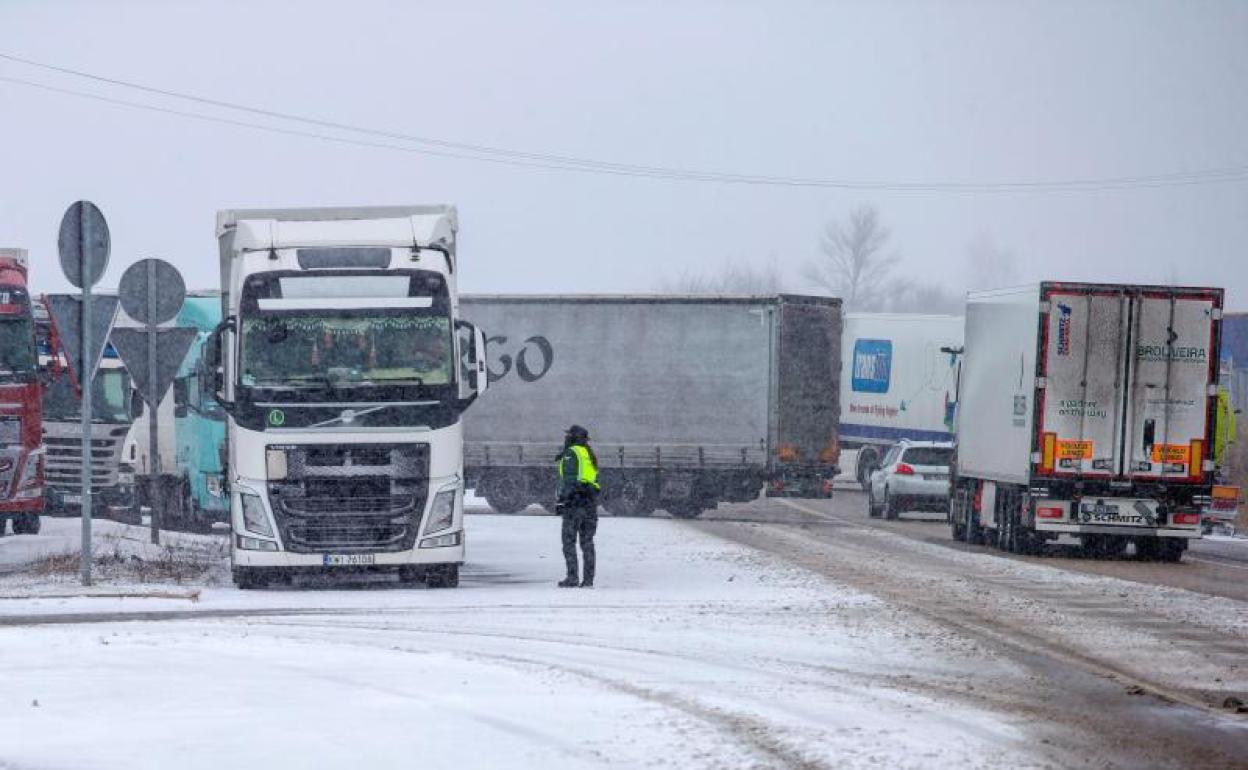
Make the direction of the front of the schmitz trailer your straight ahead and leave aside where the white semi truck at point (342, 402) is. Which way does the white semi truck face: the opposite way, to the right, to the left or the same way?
the opposite way

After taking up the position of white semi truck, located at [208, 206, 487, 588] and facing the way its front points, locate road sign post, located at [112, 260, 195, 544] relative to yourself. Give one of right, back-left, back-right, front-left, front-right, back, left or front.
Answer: back-right

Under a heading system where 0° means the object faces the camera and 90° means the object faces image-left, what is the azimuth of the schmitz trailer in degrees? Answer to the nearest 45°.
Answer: approximately 180°

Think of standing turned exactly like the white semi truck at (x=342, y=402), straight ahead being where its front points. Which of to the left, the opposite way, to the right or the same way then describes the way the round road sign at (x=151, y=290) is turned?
the opposite way

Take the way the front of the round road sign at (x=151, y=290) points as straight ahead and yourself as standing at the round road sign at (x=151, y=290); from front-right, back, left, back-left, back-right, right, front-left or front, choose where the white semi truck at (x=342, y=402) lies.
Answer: back-right

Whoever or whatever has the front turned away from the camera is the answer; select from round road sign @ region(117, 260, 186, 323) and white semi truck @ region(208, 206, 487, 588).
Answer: the round road sign

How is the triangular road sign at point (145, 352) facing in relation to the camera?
away from the camera

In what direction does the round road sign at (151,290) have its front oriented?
away from the camera
